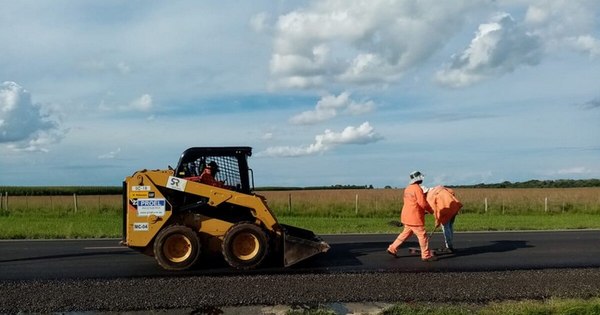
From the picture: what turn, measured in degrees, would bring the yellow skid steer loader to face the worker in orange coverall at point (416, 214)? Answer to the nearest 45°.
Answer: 0° — it already faces them

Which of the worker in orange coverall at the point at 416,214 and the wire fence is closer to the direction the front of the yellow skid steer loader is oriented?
the worker in orange coverall

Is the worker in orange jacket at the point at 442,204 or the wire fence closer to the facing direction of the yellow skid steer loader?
the worker in orange jacket

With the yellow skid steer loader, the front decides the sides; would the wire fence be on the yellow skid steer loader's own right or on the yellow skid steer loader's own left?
on the yellow skid steer loader's own left

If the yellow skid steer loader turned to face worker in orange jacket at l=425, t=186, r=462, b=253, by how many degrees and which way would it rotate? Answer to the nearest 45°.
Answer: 0° — it already faces them

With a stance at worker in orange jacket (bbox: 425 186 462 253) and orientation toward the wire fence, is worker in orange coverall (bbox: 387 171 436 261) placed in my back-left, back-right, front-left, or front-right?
back-left

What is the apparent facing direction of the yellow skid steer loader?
to the viewer's right
